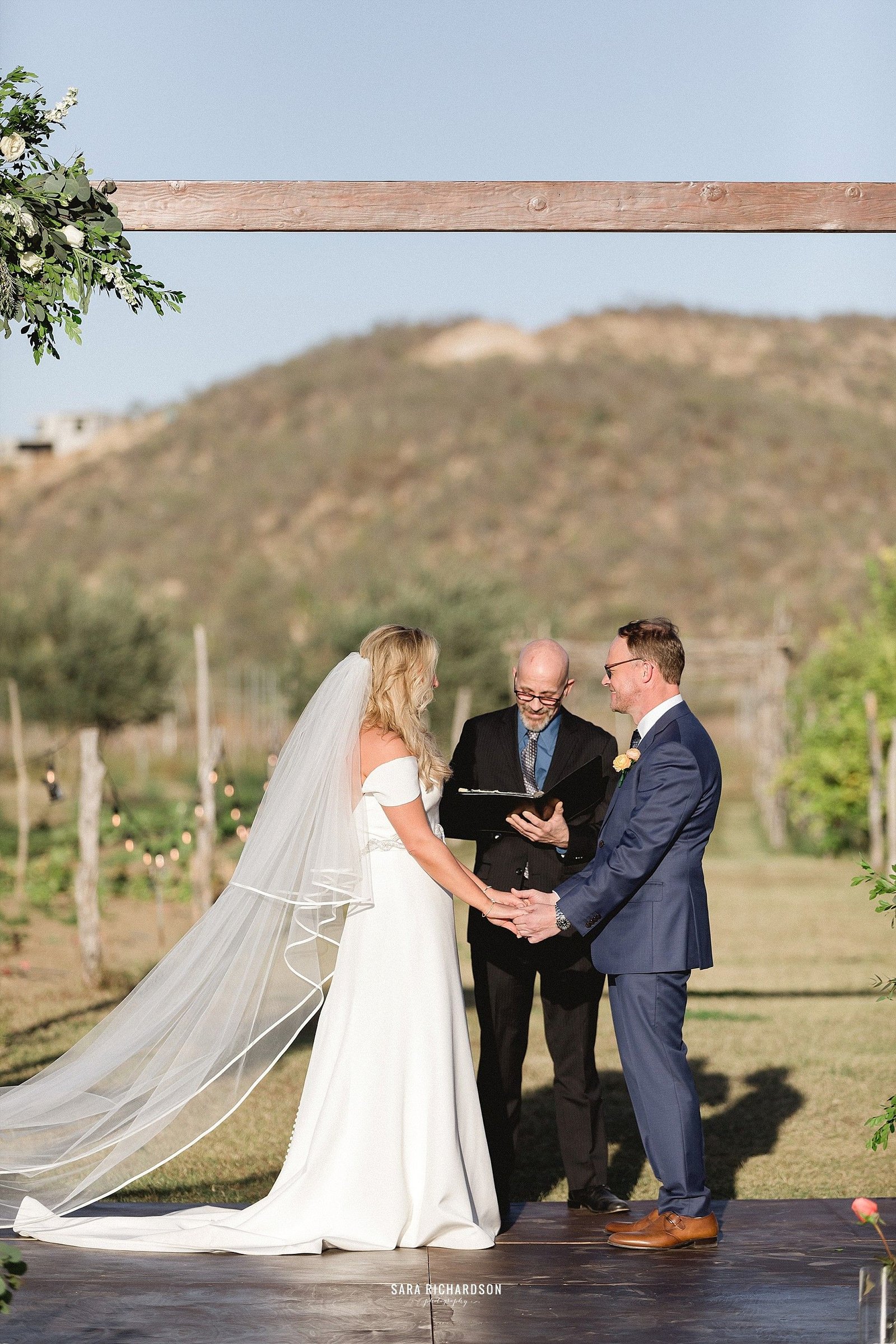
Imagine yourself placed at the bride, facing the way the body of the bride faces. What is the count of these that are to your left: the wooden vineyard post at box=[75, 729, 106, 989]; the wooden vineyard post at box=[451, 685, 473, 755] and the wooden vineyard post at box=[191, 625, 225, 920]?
3

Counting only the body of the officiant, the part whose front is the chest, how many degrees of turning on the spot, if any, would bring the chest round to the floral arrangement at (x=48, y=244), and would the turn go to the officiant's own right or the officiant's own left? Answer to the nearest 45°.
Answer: approximately 45° to the officiant's own right

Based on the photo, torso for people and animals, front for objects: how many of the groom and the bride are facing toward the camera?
0

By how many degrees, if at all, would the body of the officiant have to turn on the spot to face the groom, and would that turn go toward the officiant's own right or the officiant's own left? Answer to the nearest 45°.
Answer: approximately 45° to the officiant's own left

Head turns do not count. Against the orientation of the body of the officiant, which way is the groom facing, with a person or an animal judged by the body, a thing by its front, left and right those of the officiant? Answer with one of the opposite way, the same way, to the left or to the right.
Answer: to the right

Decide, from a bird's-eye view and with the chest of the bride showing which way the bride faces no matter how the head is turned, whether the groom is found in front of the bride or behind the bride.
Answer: in front

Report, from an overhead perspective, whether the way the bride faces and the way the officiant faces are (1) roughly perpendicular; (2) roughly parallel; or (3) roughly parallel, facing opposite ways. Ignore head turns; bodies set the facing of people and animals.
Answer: roughly perpendicular

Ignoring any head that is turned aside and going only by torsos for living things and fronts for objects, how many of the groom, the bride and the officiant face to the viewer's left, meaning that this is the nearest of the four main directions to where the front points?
1

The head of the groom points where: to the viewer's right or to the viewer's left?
to the viewer's left

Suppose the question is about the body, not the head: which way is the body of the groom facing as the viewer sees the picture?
to the viewer's left

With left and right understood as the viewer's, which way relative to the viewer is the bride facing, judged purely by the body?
facing to the right of the viewer

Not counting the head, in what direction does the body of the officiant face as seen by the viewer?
toward the camera
